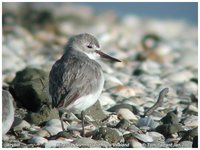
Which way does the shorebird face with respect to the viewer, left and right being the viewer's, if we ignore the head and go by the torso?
facing away from the viewer and to the right of the viewer

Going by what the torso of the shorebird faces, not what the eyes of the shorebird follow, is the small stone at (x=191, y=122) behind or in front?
in front

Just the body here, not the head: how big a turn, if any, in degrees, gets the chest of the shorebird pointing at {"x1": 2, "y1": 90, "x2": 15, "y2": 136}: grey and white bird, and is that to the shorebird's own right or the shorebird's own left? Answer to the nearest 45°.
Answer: approximately 180°

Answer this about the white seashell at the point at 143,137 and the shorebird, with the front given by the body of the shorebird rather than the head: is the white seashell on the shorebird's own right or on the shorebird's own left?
on the shorebird's own right

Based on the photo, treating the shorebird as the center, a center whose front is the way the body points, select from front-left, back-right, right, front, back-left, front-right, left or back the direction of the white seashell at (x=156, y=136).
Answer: front-right
